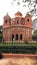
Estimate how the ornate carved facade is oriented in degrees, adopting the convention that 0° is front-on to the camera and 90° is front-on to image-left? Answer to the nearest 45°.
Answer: approximately 0°
